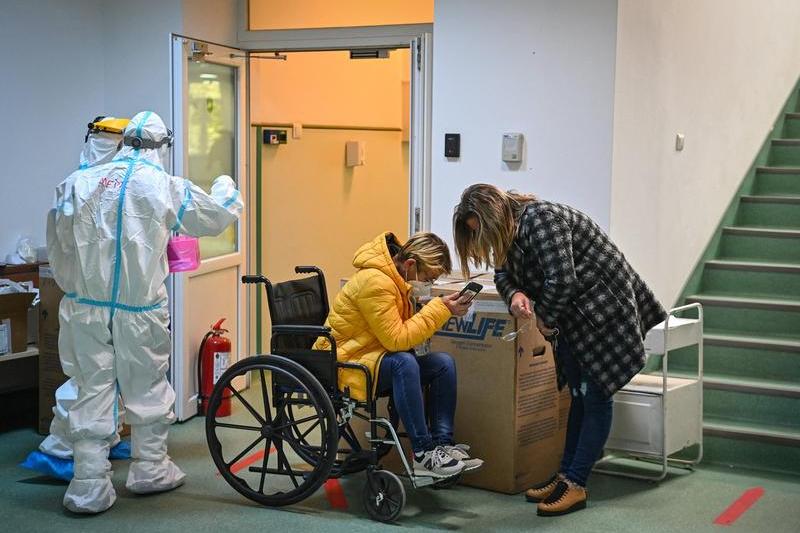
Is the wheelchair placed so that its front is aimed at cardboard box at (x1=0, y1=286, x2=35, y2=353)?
no

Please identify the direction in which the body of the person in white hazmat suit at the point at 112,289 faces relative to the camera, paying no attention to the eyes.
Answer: away from the camera

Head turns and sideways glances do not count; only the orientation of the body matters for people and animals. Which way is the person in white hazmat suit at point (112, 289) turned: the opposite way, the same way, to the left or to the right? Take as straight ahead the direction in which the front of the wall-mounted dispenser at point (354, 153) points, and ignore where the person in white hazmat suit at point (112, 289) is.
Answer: the opposite way

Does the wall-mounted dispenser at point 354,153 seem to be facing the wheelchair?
yes

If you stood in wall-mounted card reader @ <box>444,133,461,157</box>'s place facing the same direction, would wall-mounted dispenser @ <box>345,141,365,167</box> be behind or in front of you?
behind

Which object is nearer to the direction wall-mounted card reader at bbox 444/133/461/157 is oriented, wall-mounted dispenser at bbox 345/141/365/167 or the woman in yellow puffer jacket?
the woman in yellow puffer jacket

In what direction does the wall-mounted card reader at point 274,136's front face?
toward the camera

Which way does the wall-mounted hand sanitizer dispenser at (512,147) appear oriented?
toward the camera

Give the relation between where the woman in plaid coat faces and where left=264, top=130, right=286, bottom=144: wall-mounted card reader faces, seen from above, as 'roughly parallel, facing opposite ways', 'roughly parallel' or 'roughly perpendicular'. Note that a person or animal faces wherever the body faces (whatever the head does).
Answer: roughly perpendicular

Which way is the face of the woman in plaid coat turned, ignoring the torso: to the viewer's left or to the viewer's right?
to the viewer's left

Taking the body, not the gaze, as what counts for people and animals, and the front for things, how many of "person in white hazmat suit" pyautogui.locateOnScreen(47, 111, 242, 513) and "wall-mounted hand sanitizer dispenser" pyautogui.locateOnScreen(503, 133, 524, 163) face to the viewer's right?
0

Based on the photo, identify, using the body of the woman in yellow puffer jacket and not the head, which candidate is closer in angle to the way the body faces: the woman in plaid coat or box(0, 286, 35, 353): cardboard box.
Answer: the woman in plaid coat

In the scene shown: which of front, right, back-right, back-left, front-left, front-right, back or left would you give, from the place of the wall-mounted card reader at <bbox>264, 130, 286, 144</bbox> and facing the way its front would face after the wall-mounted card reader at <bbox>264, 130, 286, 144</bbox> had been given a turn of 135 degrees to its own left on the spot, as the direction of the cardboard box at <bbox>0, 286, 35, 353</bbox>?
back

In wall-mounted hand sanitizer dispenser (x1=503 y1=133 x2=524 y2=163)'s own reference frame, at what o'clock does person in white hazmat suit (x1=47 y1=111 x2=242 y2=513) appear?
The person in white hazmat suit is roughly at 2 o'clock from the wall-mounted hand sanitizer dispenser.

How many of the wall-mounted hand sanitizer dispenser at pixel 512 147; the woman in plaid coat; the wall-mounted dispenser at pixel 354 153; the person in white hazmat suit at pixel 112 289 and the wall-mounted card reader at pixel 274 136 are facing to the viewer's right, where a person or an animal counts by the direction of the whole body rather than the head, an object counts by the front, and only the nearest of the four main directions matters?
0

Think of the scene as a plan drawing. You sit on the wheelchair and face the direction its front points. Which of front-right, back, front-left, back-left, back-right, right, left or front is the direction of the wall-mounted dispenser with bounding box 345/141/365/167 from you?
back-left

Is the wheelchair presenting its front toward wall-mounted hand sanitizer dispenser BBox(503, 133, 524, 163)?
no

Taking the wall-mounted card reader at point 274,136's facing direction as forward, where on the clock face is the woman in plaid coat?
The woman in plaid coat is roughly at 11 o'clock from the wall-mounted card reader.

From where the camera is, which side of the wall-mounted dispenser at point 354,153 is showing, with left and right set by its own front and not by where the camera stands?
front

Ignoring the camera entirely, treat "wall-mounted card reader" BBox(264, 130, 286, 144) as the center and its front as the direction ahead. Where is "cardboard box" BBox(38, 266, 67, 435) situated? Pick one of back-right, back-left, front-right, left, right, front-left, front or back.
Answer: front-right

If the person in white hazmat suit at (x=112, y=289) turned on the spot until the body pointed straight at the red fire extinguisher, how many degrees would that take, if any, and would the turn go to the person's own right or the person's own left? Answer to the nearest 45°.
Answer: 0° — they already face it

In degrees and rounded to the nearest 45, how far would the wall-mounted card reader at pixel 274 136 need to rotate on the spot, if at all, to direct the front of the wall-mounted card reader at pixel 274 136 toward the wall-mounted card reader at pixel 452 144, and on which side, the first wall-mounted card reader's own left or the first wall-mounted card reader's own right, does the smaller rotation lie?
approximately 45° to the first wall-mounted card reader's own left

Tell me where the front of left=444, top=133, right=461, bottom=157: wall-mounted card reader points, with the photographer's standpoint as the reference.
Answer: facing the viewer
